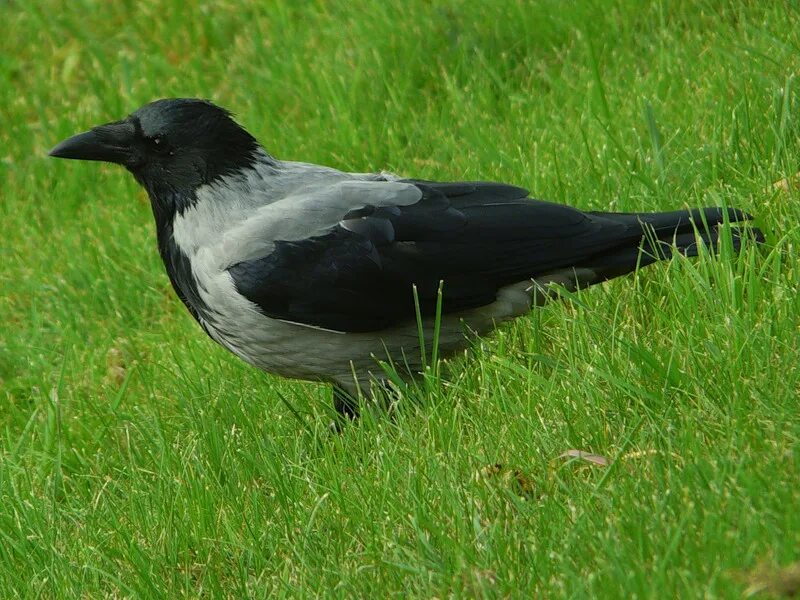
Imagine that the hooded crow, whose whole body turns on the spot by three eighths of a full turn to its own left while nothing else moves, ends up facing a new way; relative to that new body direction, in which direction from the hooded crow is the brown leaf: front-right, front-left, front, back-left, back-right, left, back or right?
front-right

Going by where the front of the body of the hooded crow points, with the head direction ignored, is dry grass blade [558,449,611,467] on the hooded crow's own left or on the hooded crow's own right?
on the hooded crow's own left

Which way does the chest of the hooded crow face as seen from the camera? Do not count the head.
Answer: to the viewer's left
